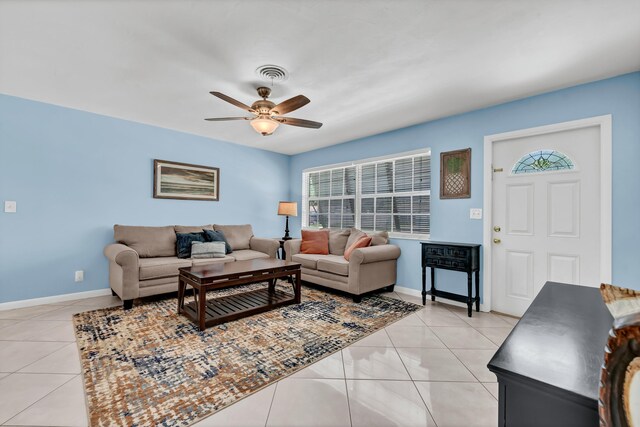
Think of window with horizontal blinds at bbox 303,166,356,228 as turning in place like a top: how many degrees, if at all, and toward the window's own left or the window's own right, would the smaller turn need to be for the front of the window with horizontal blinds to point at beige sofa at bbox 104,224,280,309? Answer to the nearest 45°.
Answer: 0° — it already faces it

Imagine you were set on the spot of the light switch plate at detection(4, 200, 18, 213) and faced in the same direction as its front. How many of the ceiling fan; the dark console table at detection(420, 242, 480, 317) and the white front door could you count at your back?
0

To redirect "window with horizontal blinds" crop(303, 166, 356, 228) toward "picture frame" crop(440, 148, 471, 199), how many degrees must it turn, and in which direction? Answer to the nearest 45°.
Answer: approximately 90° to its left

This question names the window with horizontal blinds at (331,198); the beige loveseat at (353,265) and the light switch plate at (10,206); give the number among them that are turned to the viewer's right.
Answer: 0

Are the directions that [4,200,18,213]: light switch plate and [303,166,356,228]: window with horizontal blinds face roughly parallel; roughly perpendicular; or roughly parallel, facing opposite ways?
roughly perpendicular

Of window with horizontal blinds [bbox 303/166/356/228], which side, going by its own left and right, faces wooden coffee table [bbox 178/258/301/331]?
front

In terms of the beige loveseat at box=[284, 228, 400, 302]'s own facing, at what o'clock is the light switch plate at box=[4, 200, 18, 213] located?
The light switch plate is roughly at 1 o'clock from the beige loveseat.

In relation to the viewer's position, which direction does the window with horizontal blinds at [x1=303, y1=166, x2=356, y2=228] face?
facing the viewer and to the left of the viewer

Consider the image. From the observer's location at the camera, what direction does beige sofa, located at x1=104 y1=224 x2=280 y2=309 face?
facing the viewer and to the right of the viewer

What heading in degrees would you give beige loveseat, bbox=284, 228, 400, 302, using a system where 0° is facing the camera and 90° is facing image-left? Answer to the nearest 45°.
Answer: approximately 45°

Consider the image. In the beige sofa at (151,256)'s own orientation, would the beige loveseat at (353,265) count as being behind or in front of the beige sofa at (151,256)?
in front

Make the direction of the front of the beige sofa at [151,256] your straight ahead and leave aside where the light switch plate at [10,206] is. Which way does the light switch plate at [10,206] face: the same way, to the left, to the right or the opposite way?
the same way

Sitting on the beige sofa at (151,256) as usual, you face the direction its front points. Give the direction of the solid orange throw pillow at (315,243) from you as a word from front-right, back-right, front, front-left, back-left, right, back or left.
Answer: front-left

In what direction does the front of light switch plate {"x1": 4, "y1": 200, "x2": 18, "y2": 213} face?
toward the camera

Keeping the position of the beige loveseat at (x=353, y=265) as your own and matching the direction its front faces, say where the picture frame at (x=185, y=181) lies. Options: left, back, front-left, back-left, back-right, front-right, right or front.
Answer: front-right

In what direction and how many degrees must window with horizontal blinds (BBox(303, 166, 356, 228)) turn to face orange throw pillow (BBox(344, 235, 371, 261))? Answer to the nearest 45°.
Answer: approximately 45° to its left

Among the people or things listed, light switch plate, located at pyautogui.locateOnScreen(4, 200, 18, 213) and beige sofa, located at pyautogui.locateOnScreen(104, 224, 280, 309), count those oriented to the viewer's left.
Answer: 0

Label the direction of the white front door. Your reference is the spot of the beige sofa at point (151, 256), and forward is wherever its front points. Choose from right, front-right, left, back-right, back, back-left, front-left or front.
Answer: front
